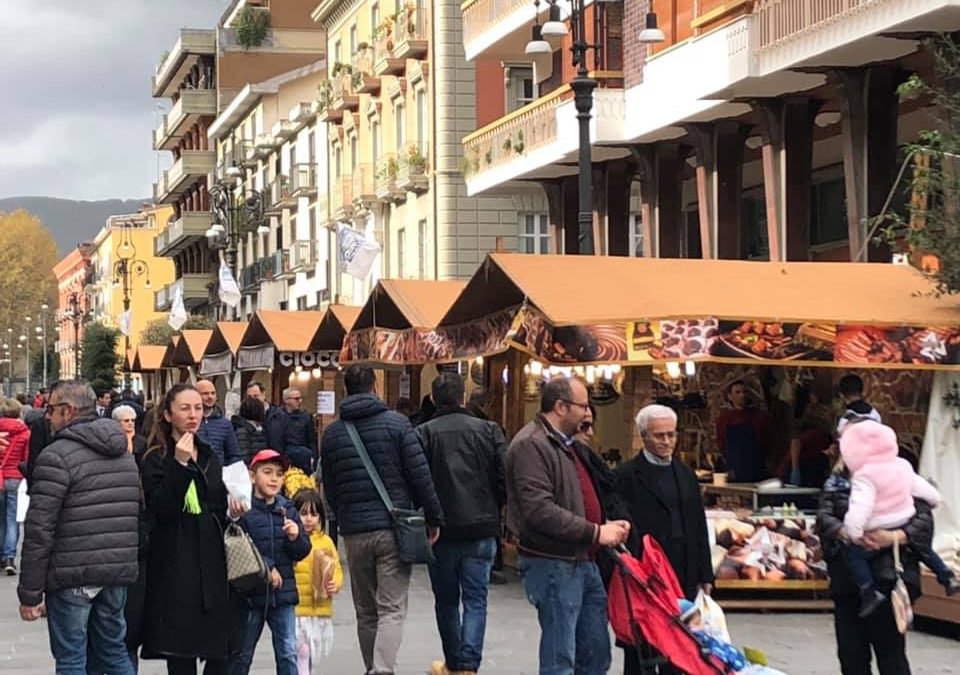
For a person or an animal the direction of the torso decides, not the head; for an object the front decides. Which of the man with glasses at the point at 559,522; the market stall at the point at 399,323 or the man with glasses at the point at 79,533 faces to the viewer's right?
the man with glasses at the point at 559,522

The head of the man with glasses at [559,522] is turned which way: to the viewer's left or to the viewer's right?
to the viewer's right

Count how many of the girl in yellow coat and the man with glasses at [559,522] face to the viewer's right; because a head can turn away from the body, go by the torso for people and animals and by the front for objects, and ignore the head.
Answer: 1

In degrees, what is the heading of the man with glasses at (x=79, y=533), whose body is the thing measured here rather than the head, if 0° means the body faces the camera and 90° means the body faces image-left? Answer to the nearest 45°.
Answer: approximately 135°

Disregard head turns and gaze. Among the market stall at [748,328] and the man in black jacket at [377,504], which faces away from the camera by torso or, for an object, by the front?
the man in black jacket

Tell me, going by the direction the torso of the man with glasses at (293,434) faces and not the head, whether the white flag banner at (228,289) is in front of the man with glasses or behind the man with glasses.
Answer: behind

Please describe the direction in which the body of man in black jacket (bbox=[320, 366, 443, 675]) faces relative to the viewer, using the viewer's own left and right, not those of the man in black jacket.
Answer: facing away from the viewer

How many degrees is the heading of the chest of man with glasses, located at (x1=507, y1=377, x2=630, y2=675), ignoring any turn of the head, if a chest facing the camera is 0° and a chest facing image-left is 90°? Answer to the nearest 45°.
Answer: approximately 270°

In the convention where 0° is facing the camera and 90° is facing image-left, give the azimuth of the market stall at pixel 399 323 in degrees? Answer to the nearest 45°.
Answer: approximately 45°
